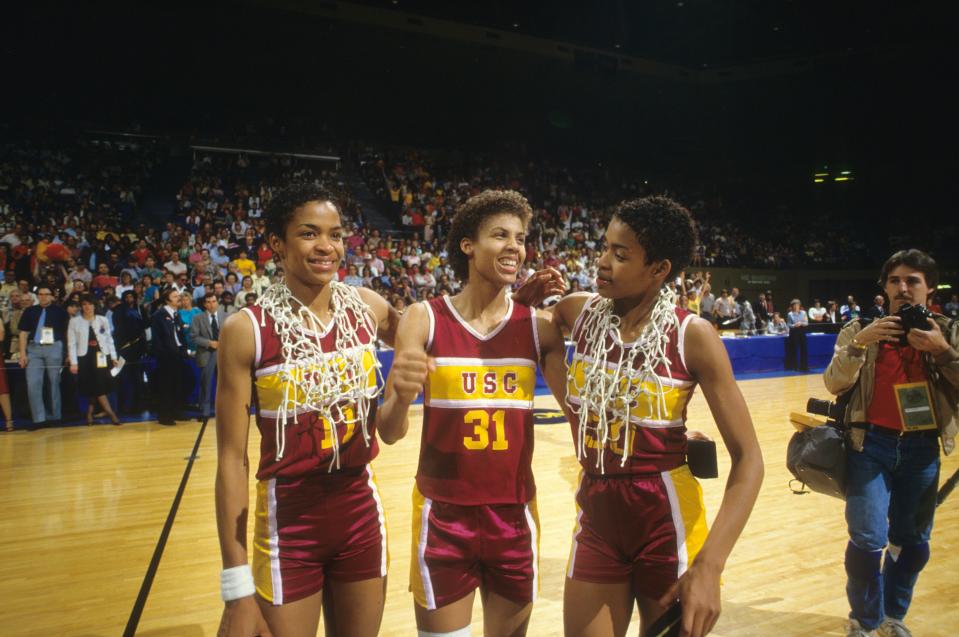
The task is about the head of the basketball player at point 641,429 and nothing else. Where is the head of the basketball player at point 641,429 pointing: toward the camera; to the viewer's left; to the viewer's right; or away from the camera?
to the viewer's left

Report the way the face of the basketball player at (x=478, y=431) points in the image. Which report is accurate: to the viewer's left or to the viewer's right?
to the viewer's right

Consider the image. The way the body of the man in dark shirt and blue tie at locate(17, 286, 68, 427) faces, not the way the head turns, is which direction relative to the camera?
toward the camera

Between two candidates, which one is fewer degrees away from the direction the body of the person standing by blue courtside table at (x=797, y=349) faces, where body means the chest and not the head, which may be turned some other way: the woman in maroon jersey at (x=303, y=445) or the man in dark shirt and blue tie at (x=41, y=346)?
the woman in maroon jersey

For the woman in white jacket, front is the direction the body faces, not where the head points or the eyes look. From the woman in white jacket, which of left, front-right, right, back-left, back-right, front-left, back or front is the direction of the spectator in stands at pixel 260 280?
back-left

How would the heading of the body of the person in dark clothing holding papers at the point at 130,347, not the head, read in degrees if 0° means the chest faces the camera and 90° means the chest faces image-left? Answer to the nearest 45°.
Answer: approximately 0°

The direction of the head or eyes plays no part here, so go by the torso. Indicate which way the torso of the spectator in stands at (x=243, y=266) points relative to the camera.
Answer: toward the camera

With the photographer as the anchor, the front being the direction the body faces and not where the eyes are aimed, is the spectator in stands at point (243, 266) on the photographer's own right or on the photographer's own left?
on the photographer's own right

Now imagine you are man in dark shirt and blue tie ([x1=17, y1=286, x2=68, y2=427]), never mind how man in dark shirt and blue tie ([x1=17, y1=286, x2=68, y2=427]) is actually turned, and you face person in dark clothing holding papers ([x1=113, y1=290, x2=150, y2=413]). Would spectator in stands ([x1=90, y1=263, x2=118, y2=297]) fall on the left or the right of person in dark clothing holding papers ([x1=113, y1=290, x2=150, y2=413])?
left

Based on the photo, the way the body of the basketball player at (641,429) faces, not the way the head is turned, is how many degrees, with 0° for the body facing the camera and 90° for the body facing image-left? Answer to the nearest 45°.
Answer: approximately 45°

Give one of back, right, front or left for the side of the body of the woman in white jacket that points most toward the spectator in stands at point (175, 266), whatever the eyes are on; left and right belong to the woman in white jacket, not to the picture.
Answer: back

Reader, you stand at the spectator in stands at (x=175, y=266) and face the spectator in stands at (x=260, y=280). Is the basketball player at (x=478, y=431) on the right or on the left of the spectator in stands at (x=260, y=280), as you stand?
right

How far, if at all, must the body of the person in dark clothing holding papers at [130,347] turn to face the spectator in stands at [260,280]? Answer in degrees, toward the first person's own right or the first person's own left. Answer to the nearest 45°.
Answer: approximately 135° to the first person's own left
